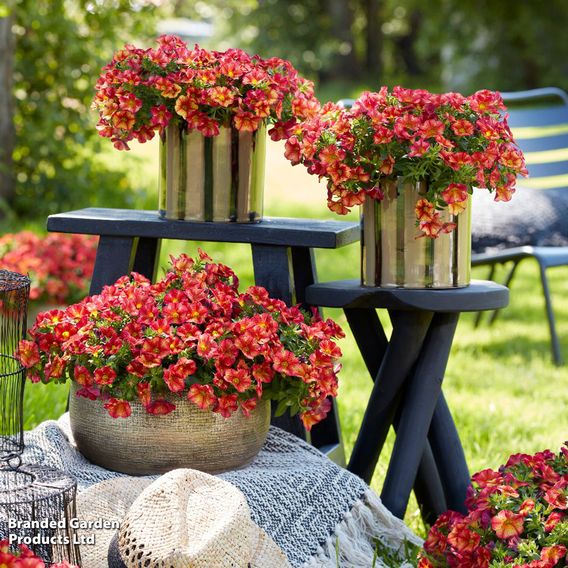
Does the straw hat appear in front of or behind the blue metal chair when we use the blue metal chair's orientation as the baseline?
in front

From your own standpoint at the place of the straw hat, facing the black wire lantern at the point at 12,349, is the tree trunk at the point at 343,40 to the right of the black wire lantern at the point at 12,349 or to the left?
right

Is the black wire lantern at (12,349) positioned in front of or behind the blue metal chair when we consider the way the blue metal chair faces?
in front

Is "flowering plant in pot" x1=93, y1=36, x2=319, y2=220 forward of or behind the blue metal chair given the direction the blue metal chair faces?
forward

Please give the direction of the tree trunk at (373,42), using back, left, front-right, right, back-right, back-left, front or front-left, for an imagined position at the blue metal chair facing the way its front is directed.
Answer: back-right

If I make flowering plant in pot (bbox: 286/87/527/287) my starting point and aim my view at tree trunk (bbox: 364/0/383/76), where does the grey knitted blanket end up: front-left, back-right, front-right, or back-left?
back-left

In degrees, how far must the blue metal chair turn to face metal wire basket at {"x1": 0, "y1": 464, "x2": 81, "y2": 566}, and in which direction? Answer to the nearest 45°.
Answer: approximately 45° to its left

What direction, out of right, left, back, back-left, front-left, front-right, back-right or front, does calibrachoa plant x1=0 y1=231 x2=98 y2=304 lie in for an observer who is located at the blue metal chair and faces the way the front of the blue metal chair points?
front-right

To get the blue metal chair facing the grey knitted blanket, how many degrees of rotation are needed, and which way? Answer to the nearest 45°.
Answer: approximately 45° to its left

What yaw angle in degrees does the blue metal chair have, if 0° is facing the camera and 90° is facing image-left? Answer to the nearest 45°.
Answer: approximately 45°
